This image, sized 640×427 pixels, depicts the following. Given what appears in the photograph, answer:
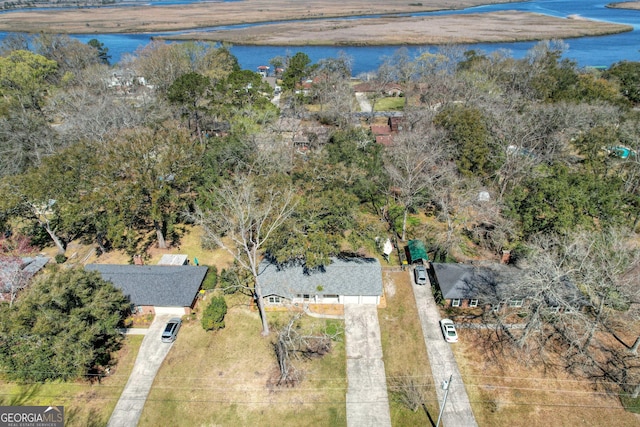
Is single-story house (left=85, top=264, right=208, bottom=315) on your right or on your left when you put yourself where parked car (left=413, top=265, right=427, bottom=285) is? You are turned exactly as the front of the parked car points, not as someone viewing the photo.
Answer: on your left

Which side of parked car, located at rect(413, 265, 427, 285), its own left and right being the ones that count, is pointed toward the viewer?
back

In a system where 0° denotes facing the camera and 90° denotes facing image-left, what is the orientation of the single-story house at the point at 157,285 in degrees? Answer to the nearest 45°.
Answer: approximately 0°

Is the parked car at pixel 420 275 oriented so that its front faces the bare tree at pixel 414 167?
yes

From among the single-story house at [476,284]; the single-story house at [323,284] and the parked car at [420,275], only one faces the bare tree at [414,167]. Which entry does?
the parked car

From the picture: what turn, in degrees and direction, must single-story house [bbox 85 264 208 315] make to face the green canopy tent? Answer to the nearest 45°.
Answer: approximately 90° to its left

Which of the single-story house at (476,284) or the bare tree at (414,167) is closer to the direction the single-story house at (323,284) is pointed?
the single-story house

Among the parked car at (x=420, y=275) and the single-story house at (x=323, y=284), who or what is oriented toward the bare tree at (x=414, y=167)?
the parked car

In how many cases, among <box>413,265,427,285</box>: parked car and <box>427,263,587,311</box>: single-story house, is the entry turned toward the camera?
1

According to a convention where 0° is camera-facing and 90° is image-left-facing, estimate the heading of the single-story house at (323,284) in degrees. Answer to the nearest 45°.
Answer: approximately 0°

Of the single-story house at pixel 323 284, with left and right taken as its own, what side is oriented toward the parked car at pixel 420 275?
left

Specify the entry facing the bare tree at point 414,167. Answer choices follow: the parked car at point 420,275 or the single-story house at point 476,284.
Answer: the parked car

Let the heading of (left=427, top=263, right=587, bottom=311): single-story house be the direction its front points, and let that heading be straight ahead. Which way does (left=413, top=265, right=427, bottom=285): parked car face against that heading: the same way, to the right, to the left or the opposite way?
the opposite way
